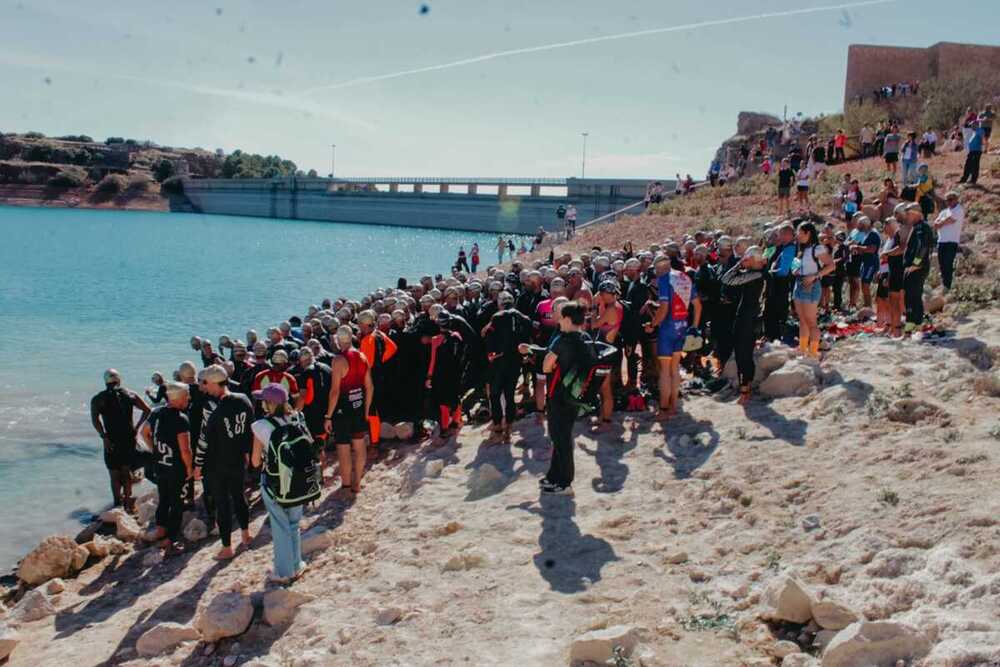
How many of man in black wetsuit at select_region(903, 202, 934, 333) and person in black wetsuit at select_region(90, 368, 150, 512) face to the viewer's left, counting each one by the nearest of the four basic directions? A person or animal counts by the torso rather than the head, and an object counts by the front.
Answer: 1

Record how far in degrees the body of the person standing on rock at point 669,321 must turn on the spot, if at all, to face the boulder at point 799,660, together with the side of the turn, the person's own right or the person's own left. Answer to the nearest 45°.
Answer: approximately 135° to the person's own left

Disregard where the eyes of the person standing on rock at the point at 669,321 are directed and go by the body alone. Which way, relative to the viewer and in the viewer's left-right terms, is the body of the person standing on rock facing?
facing away from the viewer and to the left of the viewer

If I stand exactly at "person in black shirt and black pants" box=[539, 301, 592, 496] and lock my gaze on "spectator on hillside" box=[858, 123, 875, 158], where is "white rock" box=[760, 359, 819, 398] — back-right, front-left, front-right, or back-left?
front-right

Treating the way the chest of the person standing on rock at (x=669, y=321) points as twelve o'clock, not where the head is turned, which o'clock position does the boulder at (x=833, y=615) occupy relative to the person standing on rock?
The boulder is roughly at 7 o'clock from the person standing on rock.

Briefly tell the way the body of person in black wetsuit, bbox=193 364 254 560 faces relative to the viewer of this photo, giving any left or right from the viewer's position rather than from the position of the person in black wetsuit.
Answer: facing away from the viewer and to the left of the viewer

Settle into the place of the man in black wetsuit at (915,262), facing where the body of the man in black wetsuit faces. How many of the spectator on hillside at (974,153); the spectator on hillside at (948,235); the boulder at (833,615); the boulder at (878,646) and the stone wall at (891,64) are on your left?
2

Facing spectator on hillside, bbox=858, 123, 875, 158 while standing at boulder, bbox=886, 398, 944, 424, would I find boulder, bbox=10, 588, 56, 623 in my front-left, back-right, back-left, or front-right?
back-left

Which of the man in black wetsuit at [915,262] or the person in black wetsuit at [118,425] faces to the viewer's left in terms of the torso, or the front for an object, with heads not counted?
the man in black wetsuit

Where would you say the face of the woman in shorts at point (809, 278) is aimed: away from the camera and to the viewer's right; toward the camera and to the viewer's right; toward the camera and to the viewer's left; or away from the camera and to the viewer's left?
toward the camera and to the viewer's left

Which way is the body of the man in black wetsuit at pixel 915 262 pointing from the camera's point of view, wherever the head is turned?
to the viewer's left
